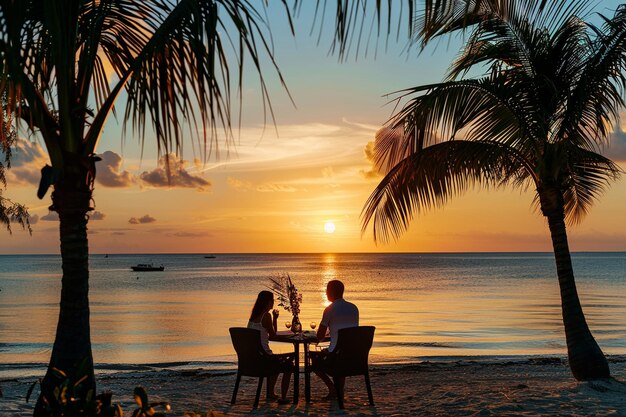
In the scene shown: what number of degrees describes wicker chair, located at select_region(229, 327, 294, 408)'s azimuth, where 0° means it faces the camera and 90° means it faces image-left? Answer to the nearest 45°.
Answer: approximately 225°

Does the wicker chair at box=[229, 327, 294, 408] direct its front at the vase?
yes

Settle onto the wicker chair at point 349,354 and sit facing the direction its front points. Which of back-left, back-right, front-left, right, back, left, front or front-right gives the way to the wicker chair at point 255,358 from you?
front-left

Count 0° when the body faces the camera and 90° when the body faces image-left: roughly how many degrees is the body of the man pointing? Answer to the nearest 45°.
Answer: approximately 135°

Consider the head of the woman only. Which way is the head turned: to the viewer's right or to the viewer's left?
to the viewer's right

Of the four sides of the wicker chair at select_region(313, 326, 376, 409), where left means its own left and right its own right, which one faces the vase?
front

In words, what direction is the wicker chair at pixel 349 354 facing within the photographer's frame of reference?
facing away from the viewer and to the left of the viewer

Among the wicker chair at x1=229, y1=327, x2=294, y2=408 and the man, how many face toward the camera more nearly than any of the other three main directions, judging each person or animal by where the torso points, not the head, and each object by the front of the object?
0

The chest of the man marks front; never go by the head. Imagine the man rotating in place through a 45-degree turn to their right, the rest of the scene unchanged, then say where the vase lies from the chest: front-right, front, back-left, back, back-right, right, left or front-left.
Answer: front-left

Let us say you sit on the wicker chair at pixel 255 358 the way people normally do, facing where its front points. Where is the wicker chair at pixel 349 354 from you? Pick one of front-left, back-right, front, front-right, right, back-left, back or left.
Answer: front-right
